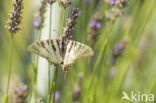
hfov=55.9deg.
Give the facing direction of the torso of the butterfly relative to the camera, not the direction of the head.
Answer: away from the camera
